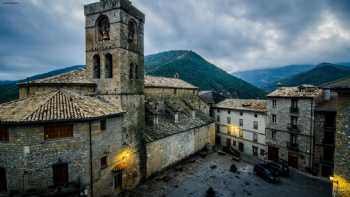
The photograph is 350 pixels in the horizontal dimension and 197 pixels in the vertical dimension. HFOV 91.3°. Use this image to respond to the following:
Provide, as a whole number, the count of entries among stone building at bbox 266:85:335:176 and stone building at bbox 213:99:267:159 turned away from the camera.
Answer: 0

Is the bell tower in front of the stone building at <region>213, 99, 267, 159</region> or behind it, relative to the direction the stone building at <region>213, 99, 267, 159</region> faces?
in front

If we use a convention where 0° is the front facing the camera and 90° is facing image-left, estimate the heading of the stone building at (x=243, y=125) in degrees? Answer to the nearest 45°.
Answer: approximately 45°

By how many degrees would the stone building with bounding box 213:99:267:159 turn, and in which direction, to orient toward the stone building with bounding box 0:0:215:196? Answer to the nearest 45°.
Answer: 0° — it already faces it

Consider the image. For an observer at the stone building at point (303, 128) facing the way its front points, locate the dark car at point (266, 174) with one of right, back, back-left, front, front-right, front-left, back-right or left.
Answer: front

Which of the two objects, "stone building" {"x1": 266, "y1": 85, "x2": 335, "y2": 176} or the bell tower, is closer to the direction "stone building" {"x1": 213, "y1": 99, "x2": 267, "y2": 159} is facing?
the bell tower

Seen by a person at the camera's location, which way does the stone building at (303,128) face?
facing the viewer and to the left of the viewer

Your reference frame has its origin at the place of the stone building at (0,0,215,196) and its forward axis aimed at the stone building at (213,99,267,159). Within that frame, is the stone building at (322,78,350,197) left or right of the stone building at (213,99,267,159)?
right

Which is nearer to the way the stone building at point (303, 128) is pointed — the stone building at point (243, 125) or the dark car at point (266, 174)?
the dark car

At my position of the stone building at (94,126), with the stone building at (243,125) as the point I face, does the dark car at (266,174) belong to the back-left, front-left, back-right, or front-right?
front-right

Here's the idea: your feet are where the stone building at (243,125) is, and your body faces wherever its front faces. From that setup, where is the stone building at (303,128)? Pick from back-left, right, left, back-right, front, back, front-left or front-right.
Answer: left

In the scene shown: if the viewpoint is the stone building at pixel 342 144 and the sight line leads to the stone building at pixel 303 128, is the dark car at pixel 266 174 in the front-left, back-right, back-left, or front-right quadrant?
front-left
